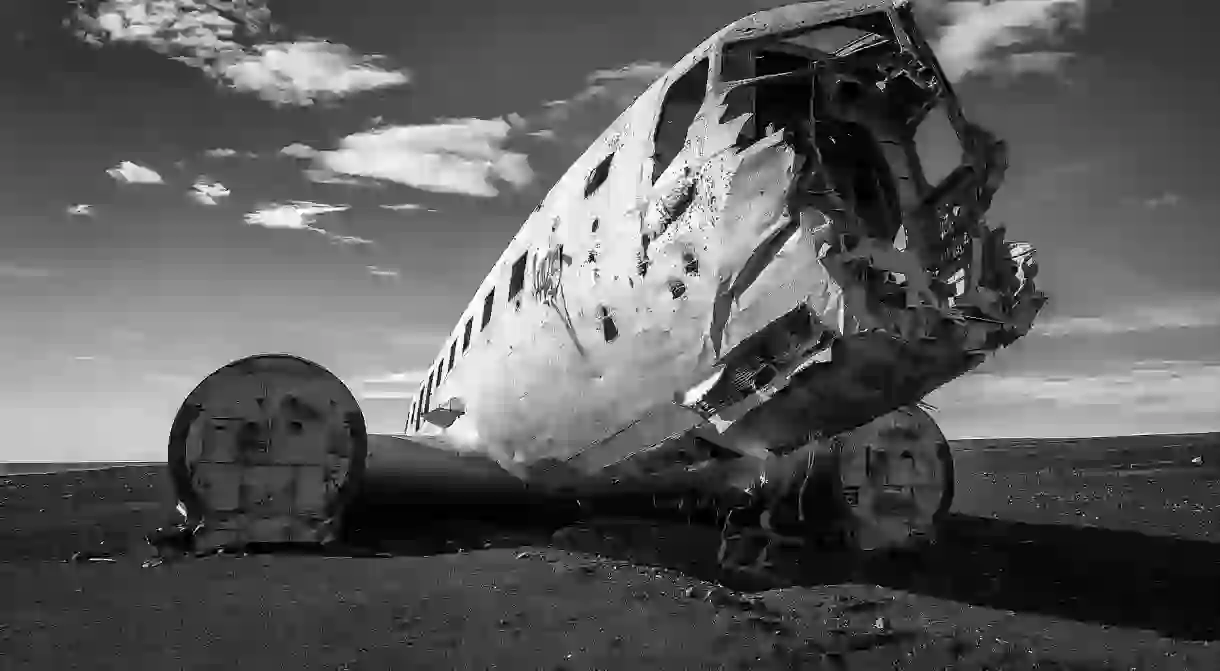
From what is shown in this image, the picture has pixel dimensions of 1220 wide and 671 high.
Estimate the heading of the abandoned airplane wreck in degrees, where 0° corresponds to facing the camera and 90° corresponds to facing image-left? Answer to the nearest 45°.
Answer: approximately 315°
